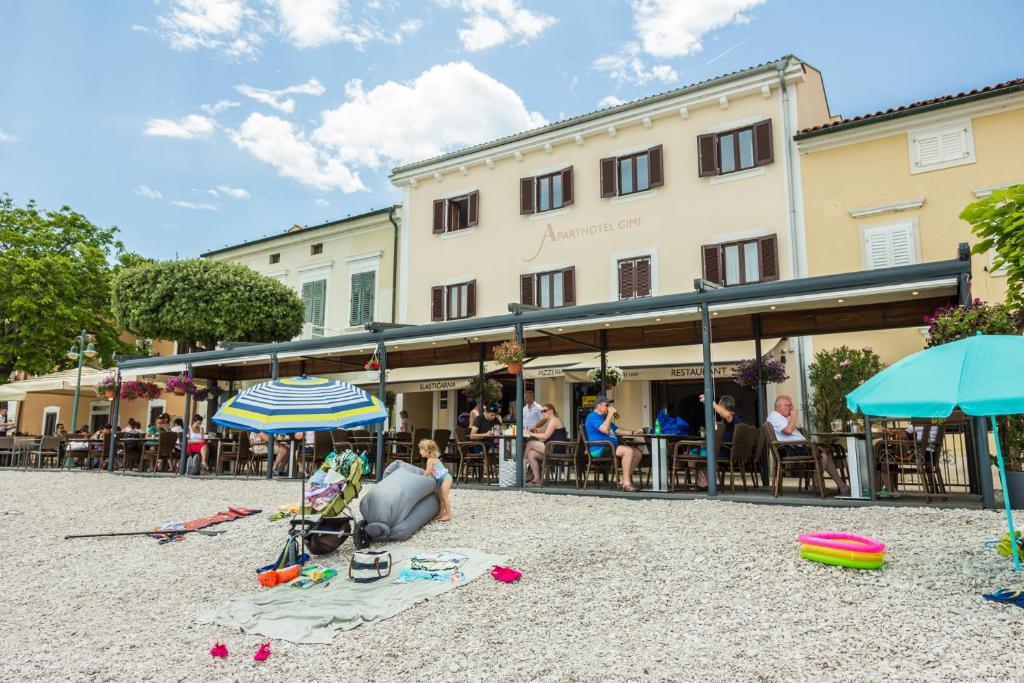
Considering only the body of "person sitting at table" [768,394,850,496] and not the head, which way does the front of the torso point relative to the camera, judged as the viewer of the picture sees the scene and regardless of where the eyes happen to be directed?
to the viewer's right

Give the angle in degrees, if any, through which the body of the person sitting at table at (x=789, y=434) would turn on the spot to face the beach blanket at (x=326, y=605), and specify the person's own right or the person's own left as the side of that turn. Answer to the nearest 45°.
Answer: approximately 135° to the person's own right

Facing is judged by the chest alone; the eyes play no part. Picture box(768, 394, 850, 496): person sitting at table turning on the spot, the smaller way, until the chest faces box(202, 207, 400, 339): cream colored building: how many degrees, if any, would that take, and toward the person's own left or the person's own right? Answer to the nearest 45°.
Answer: approximately 135° to the person's own left

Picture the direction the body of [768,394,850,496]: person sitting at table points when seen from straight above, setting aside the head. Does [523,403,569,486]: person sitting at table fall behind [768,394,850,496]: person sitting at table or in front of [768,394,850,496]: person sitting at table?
behind

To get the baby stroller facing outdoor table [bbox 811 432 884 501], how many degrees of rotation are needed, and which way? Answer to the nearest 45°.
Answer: approximately 135° to its left

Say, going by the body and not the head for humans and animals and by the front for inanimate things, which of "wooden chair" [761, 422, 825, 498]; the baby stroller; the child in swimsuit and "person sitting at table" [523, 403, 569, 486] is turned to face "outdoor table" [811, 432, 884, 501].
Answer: the wooden chair

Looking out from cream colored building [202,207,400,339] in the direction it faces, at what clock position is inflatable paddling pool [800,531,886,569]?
The inflatable paddling pool is roughly at 10 o'clock from the cream colored building.

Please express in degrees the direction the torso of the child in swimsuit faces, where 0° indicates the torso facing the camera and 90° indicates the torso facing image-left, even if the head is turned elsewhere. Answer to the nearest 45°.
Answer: approximately 90°

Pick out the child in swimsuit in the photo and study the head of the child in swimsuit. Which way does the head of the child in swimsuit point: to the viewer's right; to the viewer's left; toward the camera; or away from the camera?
to the viewer's left

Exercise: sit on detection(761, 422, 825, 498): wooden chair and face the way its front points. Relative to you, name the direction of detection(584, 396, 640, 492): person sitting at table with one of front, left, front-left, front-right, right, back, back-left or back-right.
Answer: back

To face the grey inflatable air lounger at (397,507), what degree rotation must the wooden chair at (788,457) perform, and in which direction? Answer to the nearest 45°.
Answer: approximately 135° to its right

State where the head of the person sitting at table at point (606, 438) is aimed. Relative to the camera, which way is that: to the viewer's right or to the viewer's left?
to the viewer's right

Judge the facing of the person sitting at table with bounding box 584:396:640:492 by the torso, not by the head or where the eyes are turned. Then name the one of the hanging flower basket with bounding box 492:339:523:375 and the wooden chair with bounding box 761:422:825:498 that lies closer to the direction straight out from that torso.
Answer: the wooden chair

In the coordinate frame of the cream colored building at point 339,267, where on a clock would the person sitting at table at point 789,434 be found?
The person sitting at table is roughly at 10 o'clock from the cream colored building.

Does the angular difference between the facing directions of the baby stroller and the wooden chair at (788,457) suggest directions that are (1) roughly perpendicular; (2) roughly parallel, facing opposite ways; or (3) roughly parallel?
roughly perpendicular
